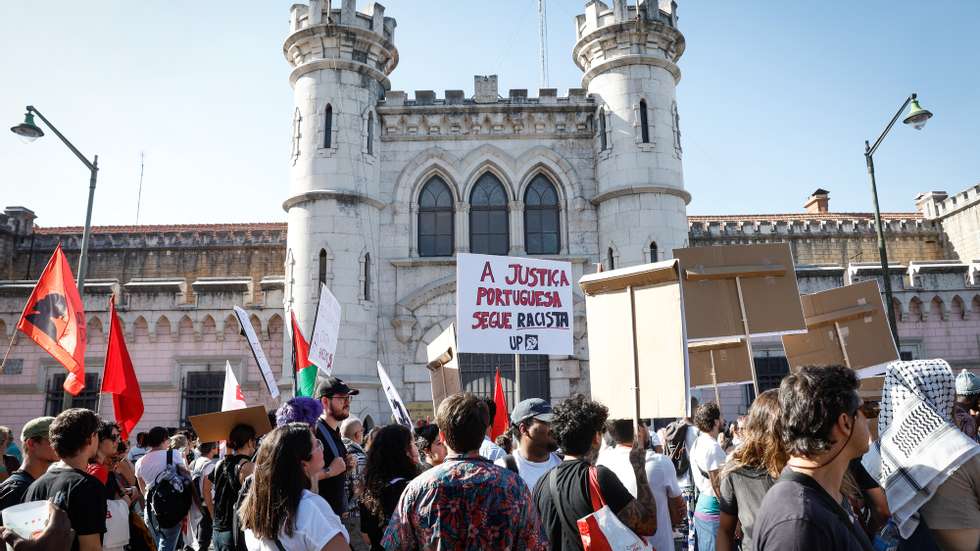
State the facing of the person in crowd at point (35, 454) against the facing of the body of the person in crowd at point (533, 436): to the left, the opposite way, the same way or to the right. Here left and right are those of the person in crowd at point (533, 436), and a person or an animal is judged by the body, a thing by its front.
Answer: to the left

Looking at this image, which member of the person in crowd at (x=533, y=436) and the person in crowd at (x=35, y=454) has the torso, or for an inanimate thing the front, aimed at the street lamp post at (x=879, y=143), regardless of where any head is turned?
the person in crowd at (x=35, y=454)

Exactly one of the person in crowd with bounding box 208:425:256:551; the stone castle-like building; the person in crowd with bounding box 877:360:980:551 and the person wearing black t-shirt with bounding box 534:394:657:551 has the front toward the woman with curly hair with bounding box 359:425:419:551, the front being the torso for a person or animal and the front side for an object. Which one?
the stone castle-like building

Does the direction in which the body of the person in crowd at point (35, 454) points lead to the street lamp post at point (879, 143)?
yes

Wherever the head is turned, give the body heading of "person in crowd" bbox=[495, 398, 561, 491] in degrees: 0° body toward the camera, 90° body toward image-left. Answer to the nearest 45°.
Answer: approximately 315°

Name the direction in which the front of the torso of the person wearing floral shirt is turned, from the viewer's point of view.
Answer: away from the camera

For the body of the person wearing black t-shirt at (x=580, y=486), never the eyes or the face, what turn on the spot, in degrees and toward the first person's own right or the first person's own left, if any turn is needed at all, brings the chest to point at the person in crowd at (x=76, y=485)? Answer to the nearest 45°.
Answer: approximately 135° to the first person's own left

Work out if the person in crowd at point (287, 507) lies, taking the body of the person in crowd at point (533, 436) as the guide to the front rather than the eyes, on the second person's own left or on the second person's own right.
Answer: on the second person's own right
